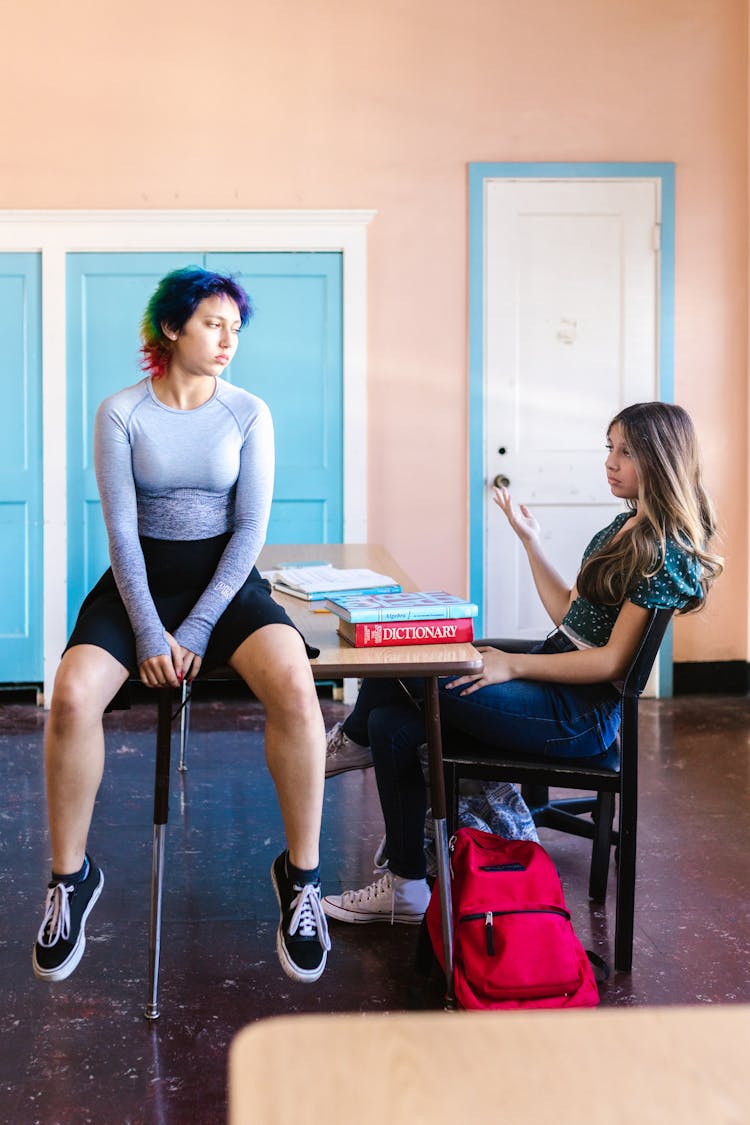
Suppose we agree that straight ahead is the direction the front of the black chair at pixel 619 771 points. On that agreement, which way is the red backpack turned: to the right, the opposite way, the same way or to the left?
to the left

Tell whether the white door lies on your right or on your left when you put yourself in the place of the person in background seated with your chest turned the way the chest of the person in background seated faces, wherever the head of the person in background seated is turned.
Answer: on your right

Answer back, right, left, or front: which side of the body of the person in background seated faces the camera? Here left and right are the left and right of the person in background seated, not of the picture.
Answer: left

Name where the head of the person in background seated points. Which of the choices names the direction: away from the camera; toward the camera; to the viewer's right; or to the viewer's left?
to the viewer's left

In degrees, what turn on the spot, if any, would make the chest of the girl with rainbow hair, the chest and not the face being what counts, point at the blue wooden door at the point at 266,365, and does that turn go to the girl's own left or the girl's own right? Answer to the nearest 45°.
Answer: approximately 180°

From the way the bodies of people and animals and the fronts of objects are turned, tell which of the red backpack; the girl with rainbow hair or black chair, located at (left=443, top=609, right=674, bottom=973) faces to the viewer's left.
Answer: the black chair

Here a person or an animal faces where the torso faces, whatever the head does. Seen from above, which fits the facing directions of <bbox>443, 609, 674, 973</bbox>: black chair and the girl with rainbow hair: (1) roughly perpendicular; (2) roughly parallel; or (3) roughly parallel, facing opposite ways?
roughly perpendicular

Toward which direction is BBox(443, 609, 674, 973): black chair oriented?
to the viewer's left

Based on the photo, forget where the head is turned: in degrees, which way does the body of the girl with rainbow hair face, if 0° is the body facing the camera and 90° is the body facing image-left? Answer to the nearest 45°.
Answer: approximately 0°
